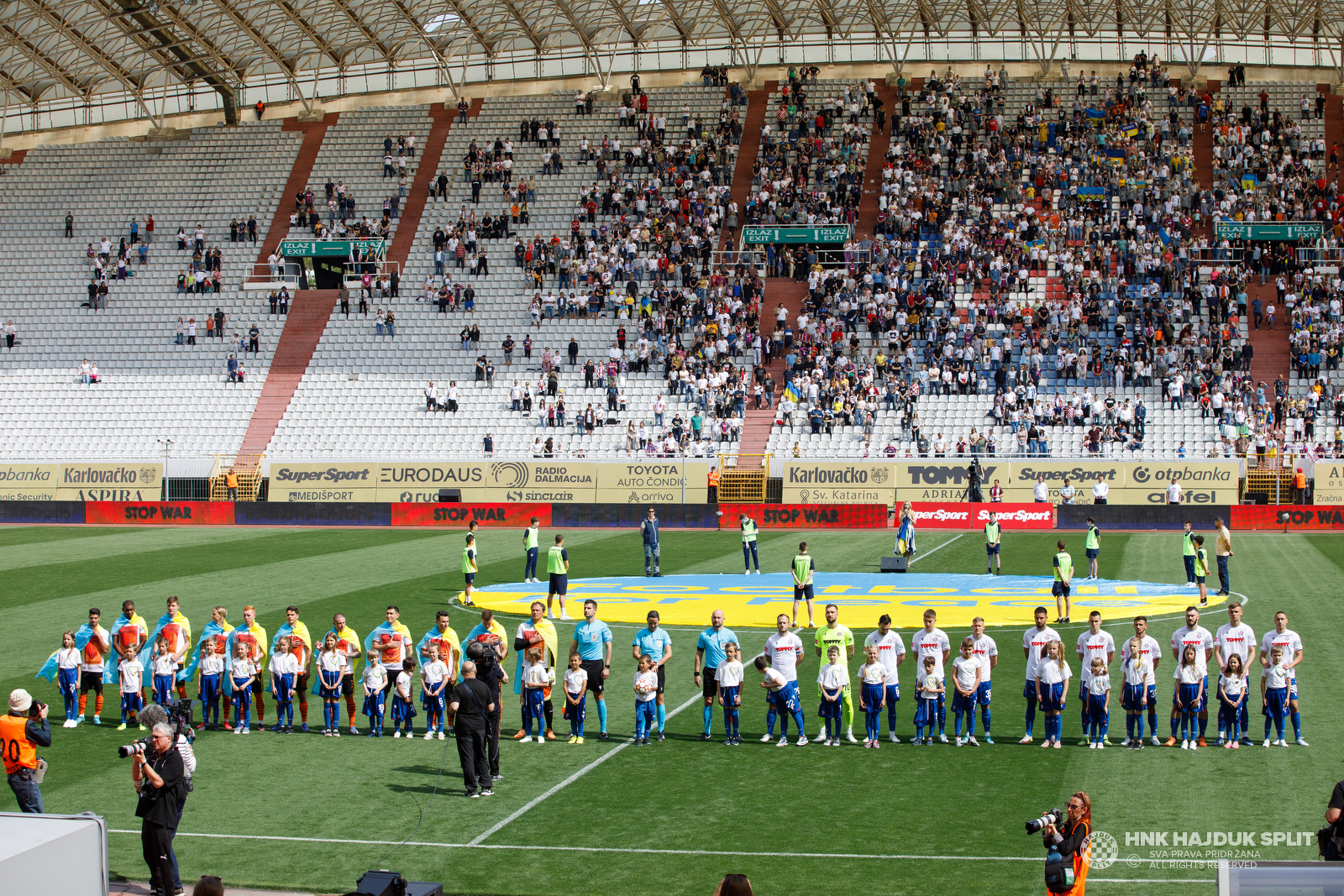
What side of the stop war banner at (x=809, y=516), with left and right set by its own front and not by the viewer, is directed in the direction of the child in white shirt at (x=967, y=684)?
front

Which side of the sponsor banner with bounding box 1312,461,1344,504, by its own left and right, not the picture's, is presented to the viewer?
front

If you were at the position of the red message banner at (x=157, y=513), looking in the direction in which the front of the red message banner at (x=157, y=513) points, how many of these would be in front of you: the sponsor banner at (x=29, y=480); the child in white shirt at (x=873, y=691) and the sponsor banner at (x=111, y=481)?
1

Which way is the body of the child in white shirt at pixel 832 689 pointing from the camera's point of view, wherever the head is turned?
toward the camera

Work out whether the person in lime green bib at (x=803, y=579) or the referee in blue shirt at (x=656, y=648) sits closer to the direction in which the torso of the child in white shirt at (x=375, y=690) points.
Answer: the referee in blue shirt

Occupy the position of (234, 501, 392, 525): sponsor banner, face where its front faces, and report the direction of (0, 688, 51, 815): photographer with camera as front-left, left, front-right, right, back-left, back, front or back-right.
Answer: front

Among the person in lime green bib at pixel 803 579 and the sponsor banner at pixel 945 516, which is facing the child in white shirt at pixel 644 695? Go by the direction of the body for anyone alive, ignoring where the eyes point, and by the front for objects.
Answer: the sponsor banner

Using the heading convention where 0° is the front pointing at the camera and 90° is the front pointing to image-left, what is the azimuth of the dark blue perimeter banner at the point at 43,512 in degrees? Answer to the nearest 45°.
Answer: approximately 0°

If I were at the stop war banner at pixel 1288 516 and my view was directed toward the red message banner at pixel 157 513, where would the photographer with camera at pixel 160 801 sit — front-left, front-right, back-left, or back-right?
front-left

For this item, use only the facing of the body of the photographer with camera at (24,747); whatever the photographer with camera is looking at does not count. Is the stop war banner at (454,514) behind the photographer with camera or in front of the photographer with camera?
in front

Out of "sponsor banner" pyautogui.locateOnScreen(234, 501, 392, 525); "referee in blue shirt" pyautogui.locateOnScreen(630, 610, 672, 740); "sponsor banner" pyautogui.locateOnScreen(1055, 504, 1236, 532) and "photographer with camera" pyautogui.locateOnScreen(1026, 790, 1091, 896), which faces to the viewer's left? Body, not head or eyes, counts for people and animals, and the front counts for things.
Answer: the photographer with camera

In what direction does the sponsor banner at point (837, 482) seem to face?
toward the camera

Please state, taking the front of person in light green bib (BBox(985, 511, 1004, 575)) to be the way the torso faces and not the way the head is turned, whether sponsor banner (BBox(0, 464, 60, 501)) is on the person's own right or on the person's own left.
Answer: on the person's own right

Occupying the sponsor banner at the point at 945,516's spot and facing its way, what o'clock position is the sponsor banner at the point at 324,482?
the sponsor banner at the point at 324,482 is roughly at 3 o'clock from the sponsor banner at the point at 945,516.

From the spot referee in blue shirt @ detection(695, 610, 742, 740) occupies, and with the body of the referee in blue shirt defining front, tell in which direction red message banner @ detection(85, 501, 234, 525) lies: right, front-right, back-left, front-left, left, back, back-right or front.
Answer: back-right

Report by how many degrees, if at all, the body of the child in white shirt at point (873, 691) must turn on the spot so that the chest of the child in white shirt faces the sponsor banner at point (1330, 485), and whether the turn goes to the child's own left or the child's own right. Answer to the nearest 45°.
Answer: approximately 135° to the child's own left
